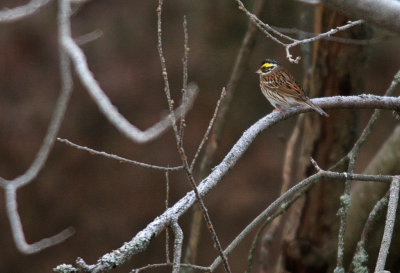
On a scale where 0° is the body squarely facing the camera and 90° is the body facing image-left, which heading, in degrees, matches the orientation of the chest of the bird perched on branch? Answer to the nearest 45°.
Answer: approximately 90°

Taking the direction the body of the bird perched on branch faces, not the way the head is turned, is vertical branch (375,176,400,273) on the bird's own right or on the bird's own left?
on the bird's own left
